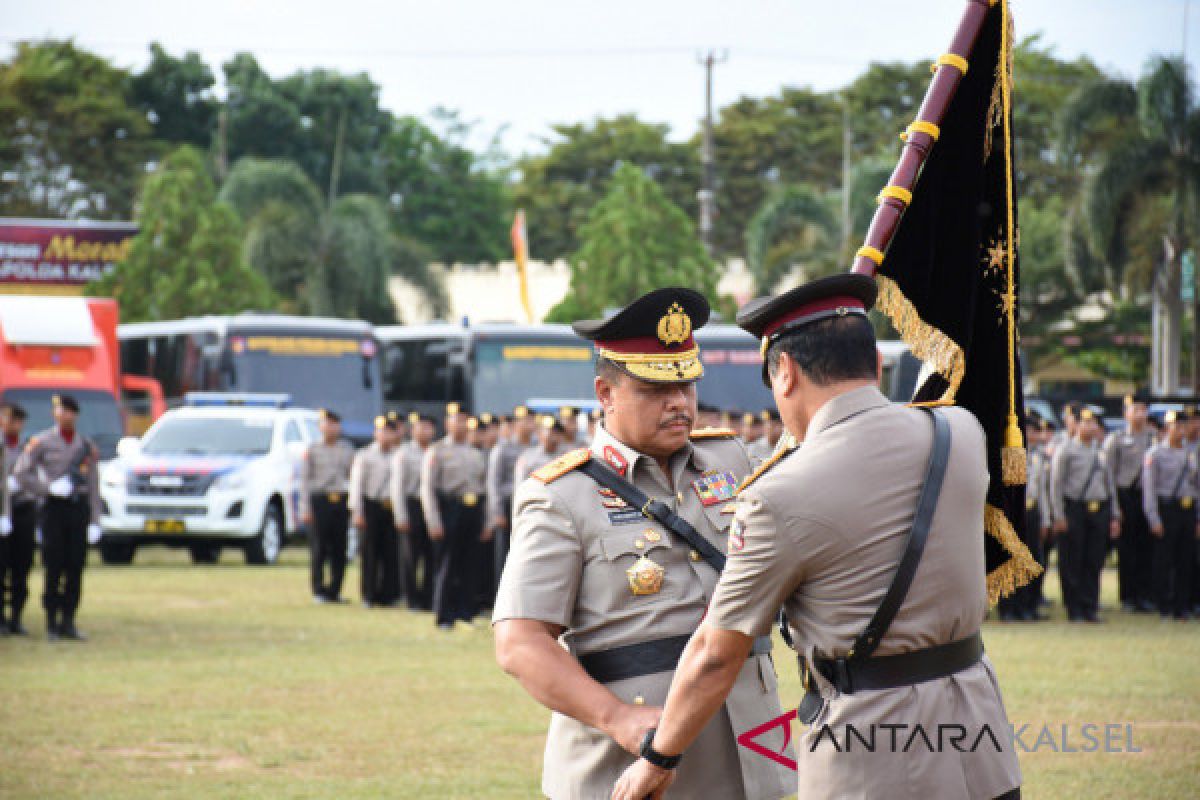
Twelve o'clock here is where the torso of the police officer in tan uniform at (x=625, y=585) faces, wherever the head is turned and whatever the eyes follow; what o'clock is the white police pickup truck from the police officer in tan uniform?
The white police pickup truck is roughly at 7 o'clock from the police officer in tan uniform.

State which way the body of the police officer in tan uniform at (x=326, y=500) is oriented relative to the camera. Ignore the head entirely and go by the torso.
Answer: toward the camera

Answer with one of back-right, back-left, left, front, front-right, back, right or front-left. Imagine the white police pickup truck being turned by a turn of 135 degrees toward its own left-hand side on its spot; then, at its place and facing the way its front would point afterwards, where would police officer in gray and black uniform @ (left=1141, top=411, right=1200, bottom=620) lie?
front-right

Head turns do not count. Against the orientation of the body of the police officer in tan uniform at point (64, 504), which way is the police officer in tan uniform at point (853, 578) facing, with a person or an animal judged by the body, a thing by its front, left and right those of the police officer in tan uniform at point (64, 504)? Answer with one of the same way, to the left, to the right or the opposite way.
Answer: the opposite way

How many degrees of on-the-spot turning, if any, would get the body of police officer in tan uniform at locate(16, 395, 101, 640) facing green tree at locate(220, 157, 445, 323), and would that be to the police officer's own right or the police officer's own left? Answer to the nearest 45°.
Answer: approximately 180°

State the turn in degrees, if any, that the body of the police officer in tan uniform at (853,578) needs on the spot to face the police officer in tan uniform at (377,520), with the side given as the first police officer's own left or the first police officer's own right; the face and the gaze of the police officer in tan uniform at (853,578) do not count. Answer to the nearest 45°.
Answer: approximately 45° to the first police officer's own right

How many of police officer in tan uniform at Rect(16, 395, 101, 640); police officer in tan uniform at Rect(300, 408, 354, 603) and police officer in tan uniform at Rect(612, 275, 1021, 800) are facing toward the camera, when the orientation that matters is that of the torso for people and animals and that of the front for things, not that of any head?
2

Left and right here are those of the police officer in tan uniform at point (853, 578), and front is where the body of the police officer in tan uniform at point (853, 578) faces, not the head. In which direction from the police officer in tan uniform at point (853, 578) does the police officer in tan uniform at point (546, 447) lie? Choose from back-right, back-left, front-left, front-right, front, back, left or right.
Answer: front-right

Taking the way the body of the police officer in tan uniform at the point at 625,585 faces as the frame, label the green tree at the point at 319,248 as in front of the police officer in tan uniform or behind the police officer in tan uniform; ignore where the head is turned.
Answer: behind

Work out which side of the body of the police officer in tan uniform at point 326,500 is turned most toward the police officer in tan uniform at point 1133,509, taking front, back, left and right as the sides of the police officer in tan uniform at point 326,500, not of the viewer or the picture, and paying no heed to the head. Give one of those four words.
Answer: left

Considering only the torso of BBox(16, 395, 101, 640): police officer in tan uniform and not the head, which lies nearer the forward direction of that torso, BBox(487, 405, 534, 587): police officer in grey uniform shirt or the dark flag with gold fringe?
the dark flag with gold fringe

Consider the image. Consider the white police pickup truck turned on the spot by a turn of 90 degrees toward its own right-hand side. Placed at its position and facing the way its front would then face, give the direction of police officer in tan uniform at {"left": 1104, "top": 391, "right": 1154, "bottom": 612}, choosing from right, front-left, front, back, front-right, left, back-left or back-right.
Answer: back

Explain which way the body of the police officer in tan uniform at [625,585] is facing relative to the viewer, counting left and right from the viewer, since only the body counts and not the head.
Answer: facing the viewer and to the right of the viewer
